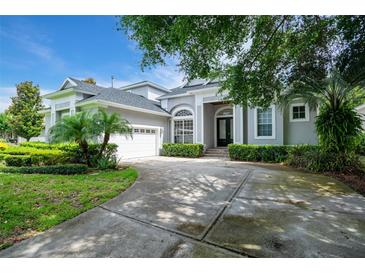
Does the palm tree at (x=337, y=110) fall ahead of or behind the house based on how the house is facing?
ahead

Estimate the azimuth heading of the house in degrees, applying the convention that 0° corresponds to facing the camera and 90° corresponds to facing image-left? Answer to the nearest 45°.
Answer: approximately 0°

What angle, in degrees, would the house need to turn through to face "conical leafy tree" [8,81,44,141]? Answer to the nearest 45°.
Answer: approximately 90° to its right

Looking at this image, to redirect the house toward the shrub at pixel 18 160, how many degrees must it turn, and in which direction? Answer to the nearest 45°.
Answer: approximately 45° to its right

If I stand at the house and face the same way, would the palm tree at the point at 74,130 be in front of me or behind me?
in front

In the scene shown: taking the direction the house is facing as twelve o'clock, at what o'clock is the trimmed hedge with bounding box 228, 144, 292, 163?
The trimmed hedge is roughly at 10 o'clock from the house.

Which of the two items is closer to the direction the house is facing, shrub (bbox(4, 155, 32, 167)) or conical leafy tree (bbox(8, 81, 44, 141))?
the shrub

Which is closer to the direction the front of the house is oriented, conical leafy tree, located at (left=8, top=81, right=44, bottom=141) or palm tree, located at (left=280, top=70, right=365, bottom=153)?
the palm tree

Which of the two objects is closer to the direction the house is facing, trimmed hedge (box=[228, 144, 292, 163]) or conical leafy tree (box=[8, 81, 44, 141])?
the trimmed hedge
